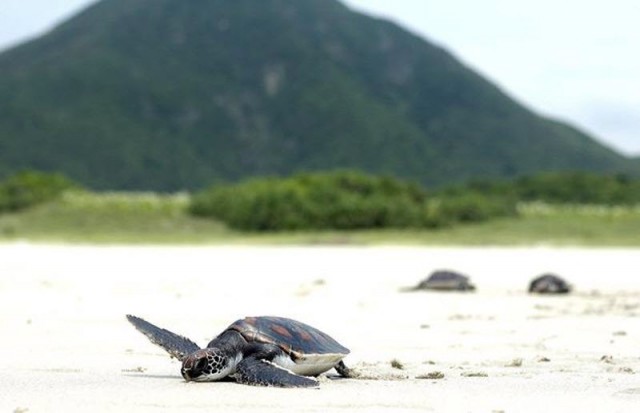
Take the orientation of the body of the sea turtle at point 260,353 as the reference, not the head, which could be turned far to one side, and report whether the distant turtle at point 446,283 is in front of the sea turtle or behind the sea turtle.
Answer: behind

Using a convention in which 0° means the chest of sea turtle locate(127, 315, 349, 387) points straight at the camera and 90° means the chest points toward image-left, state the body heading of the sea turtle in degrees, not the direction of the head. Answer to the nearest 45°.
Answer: approximately 45°

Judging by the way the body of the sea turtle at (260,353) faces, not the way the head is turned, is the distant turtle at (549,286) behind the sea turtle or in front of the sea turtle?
behind
